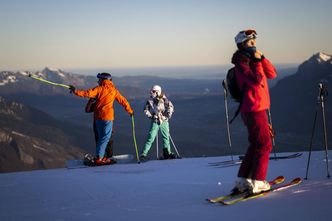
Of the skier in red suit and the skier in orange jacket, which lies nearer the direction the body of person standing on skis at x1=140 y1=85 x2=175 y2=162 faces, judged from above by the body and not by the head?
the skier in red suit

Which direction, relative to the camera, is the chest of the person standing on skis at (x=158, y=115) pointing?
toward the camera

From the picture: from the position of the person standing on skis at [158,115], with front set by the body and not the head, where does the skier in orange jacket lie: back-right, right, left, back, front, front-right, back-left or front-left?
front-right

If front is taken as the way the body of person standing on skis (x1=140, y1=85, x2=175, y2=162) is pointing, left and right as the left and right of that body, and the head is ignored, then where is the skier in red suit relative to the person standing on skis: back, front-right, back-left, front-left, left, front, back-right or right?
front
